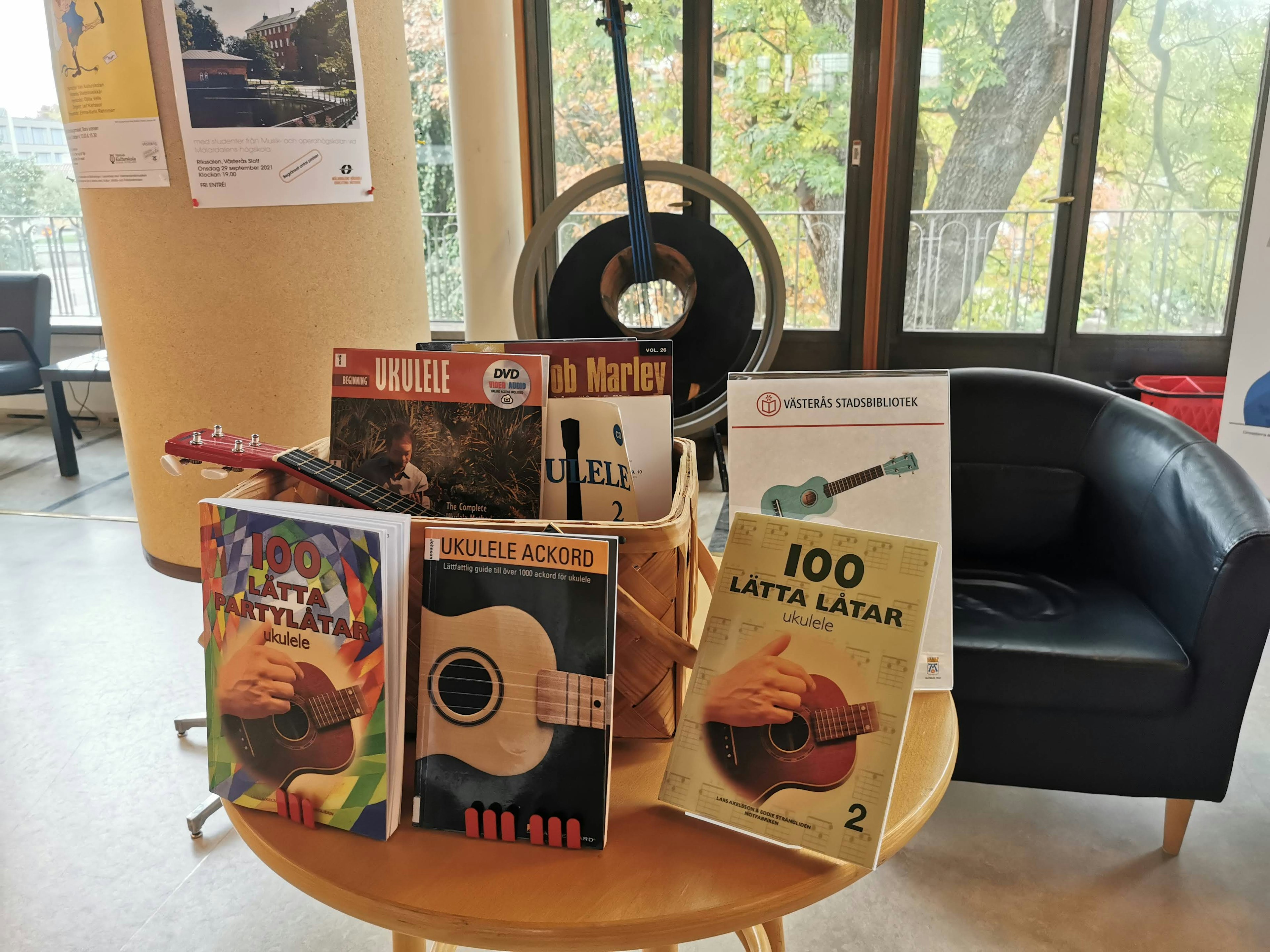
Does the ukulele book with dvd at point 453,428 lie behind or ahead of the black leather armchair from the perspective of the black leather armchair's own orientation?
ahead

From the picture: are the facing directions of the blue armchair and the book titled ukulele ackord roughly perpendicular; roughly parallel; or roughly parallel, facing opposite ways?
roughly parallel

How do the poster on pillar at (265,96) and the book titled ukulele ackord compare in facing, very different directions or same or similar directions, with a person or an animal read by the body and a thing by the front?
same or similar directions

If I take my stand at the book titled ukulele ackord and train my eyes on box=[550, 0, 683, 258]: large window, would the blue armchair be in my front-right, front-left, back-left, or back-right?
front-left

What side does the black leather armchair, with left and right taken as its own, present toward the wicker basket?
front

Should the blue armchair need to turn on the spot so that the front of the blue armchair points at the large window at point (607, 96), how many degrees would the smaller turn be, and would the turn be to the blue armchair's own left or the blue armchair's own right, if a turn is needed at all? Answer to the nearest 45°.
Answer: approximately 90° to the blue armchair's own left

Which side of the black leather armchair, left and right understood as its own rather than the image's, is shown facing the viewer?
front

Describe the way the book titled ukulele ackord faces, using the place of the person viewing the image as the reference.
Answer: facing the viewer

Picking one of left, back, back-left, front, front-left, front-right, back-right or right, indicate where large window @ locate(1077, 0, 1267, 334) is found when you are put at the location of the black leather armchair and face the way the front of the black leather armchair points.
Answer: back

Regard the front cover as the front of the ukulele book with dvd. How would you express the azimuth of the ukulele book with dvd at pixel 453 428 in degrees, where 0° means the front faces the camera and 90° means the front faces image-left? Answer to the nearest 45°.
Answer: approximately 0°

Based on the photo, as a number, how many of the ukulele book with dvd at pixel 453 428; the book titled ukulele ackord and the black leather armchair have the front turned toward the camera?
3

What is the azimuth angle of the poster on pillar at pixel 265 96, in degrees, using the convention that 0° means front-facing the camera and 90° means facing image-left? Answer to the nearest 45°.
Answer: approximately 0°

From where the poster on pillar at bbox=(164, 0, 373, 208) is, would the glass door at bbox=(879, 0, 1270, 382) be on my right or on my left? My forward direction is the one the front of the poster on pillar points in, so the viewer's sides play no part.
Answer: on my left

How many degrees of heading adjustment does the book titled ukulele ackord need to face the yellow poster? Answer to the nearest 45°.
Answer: approximately 135° to its right
